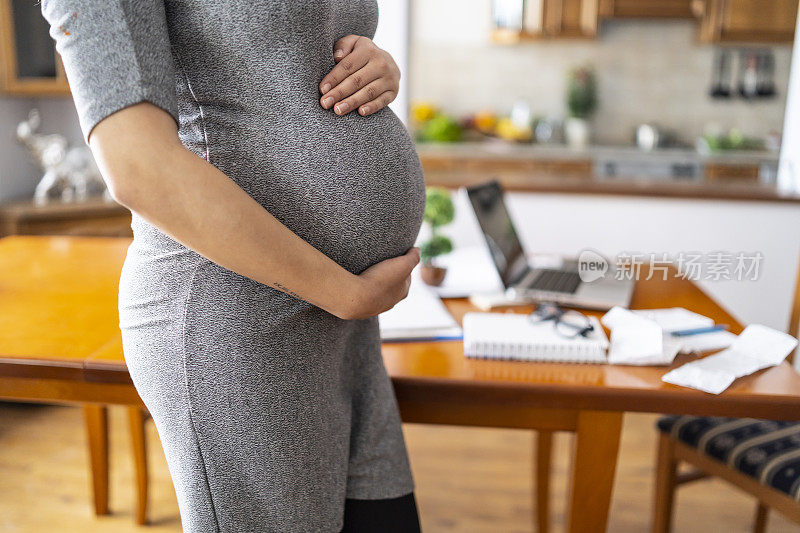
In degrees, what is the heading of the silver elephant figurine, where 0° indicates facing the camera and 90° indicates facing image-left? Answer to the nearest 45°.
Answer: approximately 90°

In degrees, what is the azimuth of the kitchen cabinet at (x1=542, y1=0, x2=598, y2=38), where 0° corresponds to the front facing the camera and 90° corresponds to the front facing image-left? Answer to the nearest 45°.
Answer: approximately 0°

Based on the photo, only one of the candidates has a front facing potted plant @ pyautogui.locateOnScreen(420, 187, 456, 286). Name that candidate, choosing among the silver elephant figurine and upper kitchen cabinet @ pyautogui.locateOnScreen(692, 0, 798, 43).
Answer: the upper kitchen cabinet

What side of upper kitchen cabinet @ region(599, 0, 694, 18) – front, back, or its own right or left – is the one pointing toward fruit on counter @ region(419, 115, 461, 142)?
right

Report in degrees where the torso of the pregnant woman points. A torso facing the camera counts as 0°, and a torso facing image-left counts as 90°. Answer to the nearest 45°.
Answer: approximately 315°

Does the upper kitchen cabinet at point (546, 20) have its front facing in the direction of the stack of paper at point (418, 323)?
yes

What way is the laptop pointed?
to the viewer's right
